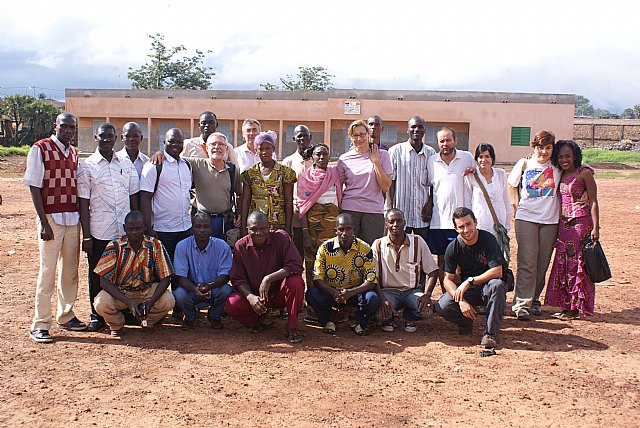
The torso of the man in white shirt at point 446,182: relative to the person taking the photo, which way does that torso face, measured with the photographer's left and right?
facing the viewer

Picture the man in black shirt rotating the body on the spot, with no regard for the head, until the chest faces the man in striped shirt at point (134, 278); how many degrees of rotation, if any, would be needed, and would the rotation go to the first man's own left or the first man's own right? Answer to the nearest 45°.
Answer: approximately 90° to the first man's own right

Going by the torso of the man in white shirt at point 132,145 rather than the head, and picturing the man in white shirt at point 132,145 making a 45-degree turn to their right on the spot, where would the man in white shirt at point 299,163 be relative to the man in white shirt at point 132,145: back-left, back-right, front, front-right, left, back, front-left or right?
back-left

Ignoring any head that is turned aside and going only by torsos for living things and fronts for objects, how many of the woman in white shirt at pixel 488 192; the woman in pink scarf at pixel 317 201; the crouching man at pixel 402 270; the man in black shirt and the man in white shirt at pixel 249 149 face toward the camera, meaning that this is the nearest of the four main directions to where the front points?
5

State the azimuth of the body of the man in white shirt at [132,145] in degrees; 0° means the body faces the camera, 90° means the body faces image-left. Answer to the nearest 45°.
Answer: approximately 0°

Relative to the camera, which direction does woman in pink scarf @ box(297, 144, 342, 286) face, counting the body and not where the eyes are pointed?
toward the camera

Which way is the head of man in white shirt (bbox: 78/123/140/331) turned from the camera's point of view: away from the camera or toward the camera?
toward the camera

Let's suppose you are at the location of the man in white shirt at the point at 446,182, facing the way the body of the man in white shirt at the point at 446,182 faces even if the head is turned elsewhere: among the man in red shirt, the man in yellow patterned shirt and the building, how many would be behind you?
1

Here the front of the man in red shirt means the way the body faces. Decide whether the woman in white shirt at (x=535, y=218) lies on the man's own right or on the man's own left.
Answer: on the man's own left

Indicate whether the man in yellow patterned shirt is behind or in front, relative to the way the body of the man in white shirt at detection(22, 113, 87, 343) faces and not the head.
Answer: in front

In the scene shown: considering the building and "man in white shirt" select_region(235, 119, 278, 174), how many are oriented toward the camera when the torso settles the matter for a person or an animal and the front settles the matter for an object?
2

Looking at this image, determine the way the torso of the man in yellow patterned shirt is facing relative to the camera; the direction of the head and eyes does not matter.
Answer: toward the camera

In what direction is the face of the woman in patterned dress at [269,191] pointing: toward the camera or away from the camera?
toward the camera

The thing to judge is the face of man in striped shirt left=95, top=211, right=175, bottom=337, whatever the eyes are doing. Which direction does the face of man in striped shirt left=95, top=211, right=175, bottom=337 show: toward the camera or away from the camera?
toward the camera

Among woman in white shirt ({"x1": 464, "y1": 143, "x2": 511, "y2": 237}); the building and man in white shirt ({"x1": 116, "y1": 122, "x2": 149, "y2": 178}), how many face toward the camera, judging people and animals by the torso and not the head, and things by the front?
3

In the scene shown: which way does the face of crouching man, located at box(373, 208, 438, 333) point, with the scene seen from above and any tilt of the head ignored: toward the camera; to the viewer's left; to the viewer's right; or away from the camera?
toward the camera

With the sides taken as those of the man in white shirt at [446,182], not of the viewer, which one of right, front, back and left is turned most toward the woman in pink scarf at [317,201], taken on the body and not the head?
right
